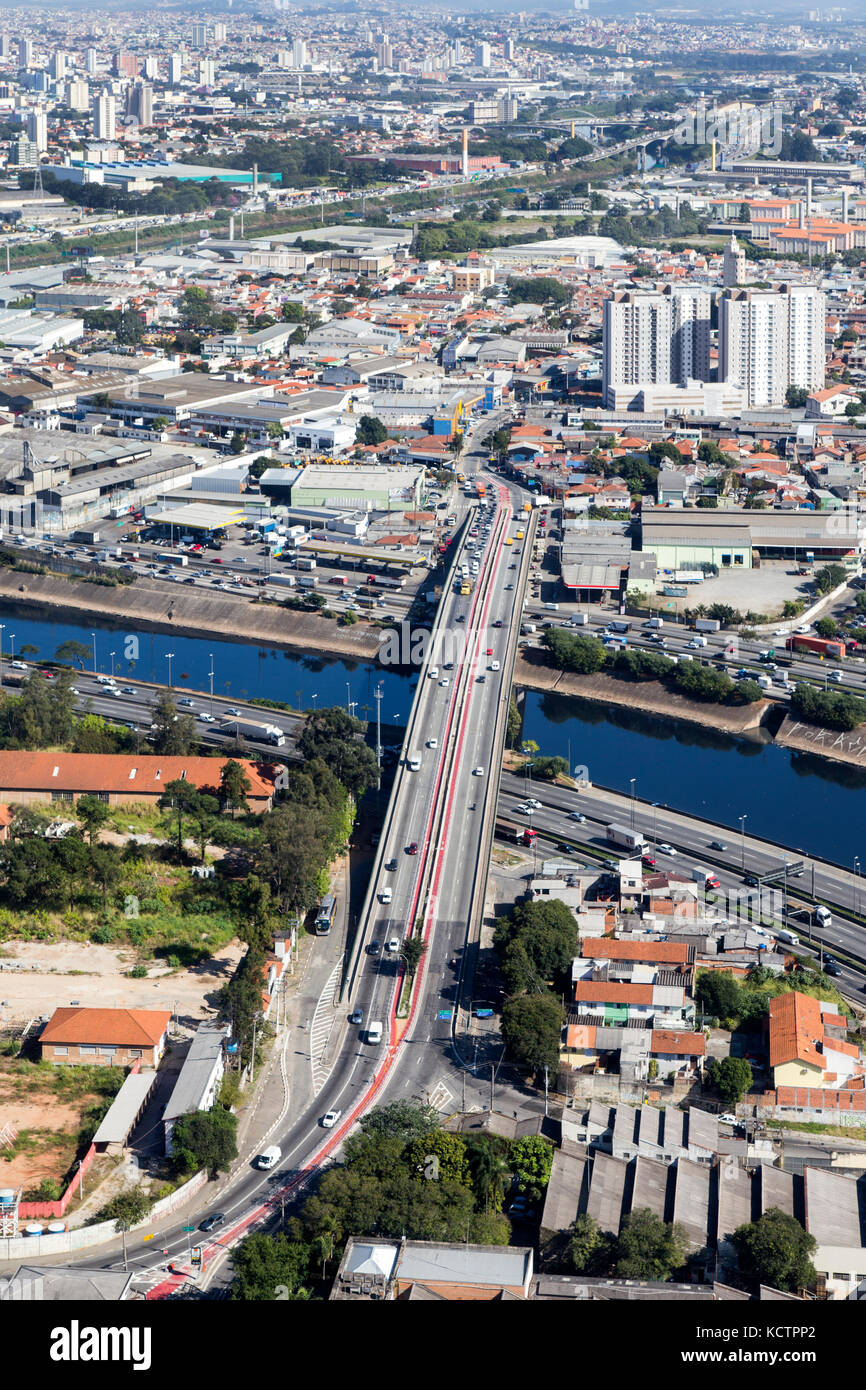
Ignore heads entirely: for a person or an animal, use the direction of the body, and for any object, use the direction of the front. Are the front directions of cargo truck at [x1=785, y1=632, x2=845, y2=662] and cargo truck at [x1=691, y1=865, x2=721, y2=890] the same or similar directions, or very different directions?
very different directions

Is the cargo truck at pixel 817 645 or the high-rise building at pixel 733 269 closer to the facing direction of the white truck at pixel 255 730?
the cargo truck

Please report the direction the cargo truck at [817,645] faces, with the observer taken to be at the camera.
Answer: facing away from the viewer and to the left of the viewer

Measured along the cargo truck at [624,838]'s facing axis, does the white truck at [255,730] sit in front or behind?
behind

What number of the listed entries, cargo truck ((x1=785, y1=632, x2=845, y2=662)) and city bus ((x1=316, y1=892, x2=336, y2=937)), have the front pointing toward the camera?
1

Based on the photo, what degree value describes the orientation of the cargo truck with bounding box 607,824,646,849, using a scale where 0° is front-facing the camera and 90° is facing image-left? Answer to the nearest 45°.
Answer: approximately 315°

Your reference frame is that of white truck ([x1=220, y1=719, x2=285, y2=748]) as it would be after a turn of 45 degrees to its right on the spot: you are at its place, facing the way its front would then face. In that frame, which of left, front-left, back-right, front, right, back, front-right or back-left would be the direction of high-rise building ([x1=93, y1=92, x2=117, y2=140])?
back

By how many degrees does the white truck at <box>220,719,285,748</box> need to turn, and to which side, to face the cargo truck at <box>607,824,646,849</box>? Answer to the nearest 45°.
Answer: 0° — it already faces it

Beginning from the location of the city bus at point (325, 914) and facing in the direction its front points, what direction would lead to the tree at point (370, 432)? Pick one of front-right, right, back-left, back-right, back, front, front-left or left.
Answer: back

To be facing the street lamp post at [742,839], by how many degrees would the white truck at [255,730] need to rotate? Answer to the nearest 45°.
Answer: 0° — it already faces it

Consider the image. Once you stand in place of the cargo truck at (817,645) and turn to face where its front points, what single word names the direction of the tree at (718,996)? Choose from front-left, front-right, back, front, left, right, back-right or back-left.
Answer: back-left

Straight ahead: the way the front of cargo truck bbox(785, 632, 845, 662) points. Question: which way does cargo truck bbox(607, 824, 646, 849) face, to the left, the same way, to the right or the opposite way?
the opposite way

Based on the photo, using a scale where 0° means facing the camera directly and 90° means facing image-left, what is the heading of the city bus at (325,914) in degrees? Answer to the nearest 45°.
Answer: approximately 0°
